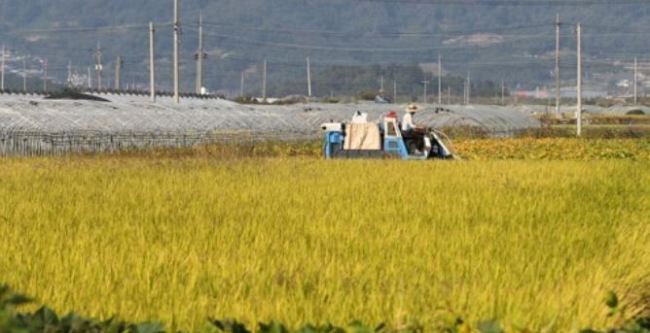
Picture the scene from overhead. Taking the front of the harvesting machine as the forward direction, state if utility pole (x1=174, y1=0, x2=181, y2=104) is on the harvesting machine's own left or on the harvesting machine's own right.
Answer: on the harvesting machine's own left

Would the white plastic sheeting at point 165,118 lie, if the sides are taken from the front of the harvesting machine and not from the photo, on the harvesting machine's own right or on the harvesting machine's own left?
on the harvesting machine's own left

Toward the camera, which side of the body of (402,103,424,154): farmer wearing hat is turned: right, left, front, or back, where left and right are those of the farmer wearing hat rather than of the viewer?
right

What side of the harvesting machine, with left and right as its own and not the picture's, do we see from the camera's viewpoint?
right
